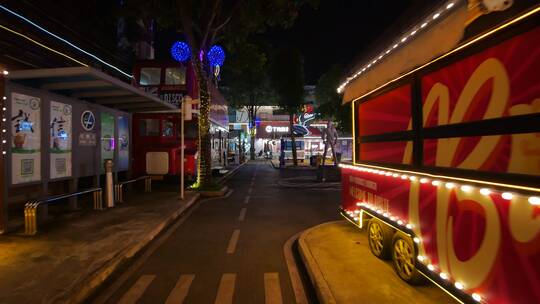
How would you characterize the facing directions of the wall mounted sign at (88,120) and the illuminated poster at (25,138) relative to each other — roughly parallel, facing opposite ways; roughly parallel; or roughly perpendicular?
roughly parallel

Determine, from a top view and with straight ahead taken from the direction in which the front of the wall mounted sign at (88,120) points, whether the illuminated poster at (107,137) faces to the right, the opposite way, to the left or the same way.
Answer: the same way

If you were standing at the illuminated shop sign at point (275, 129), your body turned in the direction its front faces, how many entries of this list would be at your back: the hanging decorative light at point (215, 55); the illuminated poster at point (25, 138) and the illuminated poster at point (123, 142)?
0

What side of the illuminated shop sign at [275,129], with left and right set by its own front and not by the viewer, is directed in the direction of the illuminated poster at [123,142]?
front

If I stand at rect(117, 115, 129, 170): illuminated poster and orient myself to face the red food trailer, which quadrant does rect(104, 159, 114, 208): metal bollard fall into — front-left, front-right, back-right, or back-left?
front-right

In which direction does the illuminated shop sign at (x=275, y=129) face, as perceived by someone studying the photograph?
facing the viewer

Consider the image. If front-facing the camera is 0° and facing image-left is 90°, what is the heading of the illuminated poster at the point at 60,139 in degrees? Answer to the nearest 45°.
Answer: approximately 315°

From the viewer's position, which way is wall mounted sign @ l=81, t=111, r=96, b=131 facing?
facing the viewer and to the right of the viewer

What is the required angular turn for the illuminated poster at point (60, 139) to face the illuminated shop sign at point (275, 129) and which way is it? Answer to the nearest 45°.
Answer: approximately 90° to its left

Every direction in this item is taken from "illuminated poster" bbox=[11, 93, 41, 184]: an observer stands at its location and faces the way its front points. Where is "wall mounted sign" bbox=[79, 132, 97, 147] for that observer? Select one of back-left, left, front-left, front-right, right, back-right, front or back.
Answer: left

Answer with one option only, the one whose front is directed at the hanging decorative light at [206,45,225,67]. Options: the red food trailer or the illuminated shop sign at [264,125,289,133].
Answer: the illuminated shop sign

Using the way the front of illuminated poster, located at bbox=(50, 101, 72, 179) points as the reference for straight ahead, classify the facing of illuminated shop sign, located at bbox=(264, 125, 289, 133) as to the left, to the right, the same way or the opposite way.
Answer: to the right

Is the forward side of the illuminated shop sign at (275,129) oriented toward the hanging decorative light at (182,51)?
yes
